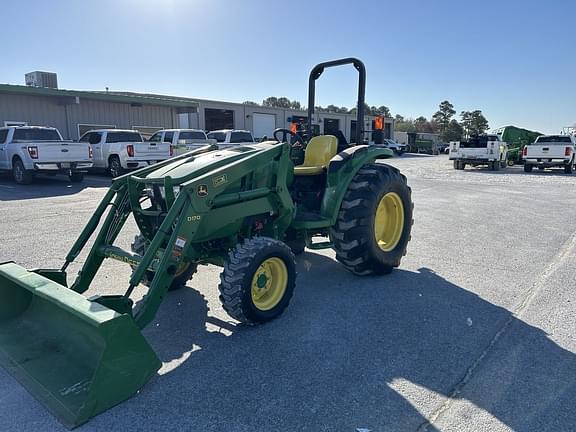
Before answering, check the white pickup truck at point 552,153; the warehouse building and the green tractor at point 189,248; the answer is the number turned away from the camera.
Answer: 1

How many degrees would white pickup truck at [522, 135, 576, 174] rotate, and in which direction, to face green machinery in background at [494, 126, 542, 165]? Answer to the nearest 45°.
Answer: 0° — it already faces it

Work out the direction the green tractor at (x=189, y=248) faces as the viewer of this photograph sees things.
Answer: facing the viewer and to the left of the viewer

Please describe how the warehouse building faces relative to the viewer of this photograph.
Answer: facing the viewer and to the right of the viewer

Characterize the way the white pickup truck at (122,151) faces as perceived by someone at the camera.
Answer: facing away from the viewer and to the left of the viewer

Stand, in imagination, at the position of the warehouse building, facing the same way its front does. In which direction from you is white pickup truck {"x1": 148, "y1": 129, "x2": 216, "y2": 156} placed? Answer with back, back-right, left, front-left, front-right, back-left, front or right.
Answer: front

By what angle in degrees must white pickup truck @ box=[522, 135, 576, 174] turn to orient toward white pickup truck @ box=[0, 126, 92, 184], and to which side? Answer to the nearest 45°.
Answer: approximately 135° to its left

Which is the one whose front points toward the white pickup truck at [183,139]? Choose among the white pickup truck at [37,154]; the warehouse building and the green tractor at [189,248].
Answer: the warehouse building

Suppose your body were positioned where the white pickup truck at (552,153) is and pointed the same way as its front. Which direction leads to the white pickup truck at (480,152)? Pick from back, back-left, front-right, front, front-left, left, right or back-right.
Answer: left

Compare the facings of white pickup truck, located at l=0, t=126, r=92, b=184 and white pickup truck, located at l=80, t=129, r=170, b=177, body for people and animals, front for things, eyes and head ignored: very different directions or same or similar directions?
same or similar directions

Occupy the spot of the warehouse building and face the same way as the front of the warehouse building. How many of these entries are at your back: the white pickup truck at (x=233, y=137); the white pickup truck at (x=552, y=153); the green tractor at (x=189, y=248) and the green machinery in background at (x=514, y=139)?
0

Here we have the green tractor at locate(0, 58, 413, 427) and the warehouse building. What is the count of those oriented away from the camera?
0

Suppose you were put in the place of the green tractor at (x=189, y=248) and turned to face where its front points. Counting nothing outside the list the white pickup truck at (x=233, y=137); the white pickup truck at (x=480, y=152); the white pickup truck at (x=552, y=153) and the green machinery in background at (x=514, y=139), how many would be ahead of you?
0

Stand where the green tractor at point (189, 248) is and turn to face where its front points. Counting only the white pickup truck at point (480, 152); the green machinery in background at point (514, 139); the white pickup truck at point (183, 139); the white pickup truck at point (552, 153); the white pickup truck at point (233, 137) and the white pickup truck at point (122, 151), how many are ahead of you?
0

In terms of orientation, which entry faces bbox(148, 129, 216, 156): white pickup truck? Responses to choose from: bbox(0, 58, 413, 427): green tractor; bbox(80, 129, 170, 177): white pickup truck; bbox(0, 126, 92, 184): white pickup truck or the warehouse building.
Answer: the warehouse building

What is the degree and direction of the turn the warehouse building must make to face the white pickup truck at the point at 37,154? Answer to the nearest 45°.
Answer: approximately 45° to its right

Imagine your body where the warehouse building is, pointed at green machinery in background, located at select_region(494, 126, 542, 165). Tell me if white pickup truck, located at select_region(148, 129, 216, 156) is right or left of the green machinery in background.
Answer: right

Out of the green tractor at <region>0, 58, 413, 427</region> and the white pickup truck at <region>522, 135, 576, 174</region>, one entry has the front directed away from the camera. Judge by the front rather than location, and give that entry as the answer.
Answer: the white pickup truck

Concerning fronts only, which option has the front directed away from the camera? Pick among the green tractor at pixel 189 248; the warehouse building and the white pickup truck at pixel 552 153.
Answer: the white pickup truck

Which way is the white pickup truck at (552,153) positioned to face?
away from the camera

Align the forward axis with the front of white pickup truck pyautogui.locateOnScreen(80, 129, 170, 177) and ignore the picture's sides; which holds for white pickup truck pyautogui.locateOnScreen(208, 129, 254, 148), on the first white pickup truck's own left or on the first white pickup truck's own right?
on the first white pickup truck's own right

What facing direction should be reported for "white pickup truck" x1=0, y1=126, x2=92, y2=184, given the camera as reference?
facing away from the viewer and to the left of the viewer
